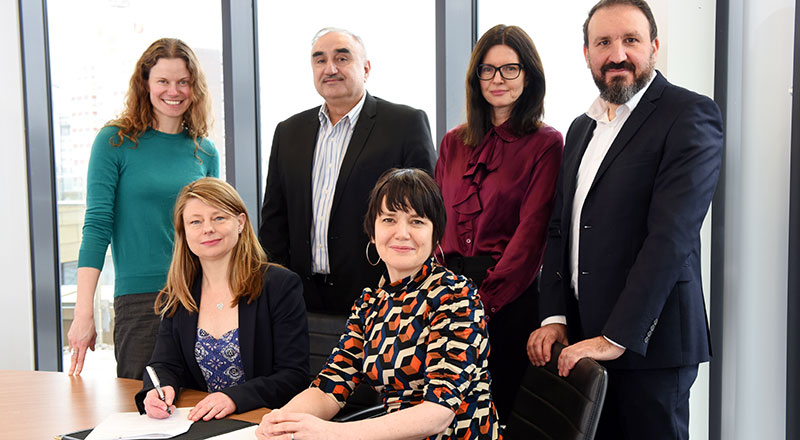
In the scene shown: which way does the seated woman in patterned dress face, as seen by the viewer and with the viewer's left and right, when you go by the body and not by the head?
facing the viewer and to the left of the viewer

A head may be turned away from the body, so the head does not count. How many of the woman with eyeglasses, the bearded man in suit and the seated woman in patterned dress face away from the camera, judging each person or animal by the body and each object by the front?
0

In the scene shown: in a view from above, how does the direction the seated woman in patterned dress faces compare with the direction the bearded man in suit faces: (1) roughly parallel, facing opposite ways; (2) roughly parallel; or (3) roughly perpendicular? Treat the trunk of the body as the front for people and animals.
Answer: roughly parallel

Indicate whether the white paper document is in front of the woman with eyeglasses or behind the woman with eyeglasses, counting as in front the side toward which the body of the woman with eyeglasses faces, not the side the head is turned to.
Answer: in front

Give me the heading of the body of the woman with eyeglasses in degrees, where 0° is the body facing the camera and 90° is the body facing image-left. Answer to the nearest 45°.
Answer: approximately 45°

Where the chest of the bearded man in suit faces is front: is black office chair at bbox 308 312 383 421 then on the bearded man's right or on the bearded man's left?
on the bearded man's right

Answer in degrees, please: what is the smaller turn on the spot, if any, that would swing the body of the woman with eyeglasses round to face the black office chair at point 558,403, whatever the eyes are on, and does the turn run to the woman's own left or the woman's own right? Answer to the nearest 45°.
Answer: approximately 45° to the woman's own left

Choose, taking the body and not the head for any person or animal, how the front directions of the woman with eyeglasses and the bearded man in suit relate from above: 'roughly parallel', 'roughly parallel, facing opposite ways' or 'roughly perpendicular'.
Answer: roughly parallel

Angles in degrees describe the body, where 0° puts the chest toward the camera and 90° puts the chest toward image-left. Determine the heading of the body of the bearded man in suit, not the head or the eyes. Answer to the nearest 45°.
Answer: approximately 45°

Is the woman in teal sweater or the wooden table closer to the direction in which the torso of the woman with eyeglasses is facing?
the wooden table
